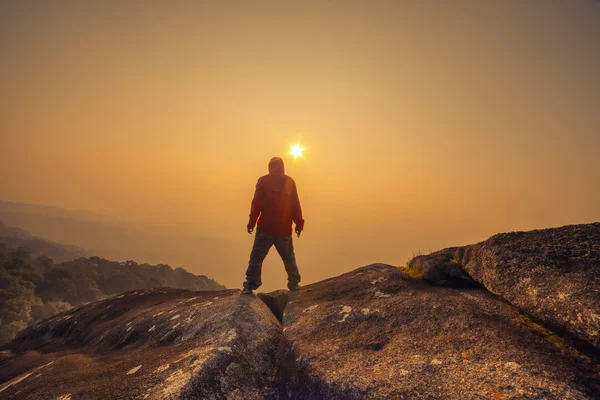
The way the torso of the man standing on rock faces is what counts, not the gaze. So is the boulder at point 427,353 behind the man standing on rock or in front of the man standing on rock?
behind

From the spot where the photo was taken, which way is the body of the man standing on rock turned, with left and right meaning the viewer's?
facing away from the viewer

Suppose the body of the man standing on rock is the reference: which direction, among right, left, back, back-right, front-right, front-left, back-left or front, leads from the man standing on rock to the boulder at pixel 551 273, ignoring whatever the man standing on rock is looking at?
back-right
